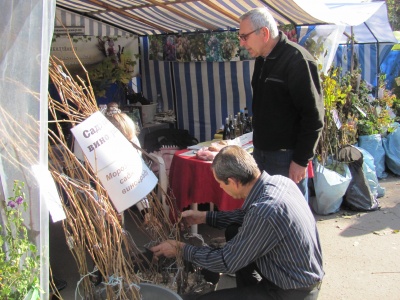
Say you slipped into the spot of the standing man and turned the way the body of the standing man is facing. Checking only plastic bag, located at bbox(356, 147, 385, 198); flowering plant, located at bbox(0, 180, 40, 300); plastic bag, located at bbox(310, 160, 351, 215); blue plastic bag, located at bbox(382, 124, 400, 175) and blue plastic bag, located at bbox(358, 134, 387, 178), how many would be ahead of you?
1

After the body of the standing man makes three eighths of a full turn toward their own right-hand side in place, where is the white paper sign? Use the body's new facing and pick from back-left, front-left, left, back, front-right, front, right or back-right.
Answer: back-left

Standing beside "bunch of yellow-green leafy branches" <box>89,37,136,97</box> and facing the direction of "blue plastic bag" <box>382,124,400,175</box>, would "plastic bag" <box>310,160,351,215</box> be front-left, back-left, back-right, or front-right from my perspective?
front-right

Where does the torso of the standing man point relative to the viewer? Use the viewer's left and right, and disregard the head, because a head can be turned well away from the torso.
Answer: facing the viewer and to the left of the viewer

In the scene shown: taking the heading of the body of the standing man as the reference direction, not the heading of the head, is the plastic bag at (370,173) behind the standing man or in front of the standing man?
behind

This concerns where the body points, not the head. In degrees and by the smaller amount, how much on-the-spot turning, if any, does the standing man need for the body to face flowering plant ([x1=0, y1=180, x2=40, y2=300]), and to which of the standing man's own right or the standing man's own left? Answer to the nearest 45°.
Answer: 0° — they already face it

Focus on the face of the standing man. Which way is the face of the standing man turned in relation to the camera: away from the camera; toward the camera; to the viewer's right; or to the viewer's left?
to the viewer's left

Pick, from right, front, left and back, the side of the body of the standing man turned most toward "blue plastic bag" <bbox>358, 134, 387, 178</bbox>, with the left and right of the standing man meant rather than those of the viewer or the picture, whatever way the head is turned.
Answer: back

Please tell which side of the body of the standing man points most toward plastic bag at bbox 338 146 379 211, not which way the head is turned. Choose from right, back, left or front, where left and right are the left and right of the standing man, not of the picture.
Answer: back
